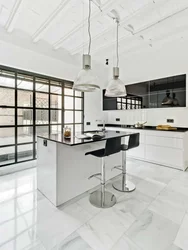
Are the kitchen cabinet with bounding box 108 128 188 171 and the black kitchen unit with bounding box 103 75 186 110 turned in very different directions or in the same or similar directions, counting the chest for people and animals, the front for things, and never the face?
same or similar directions

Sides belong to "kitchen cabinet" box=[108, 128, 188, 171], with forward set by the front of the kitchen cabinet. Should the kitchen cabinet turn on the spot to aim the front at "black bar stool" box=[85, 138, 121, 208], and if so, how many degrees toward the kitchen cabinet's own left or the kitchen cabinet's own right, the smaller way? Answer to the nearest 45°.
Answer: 0° — it already faces it

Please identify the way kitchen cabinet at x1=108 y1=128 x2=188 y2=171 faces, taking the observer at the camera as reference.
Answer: facing the viewer and to the left of the viewer

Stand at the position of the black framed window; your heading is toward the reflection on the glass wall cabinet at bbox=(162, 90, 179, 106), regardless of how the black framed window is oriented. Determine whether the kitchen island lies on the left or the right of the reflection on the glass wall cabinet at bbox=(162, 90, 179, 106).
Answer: right

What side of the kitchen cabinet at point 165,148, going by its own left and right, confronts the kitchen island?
front

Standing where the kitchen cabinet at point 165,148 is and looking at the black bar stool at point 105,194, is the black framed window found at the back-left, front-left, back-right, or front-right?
front-right

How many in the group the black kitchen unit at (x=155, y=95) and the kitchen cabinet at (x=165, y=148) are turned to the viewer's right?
0

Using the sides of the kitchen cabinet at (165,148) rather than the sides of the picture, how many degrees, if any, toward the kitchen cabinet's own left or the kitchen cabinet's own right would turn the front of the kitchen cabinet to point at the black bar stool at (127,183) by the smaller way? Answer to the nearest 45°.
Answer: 0° — it already faces it
